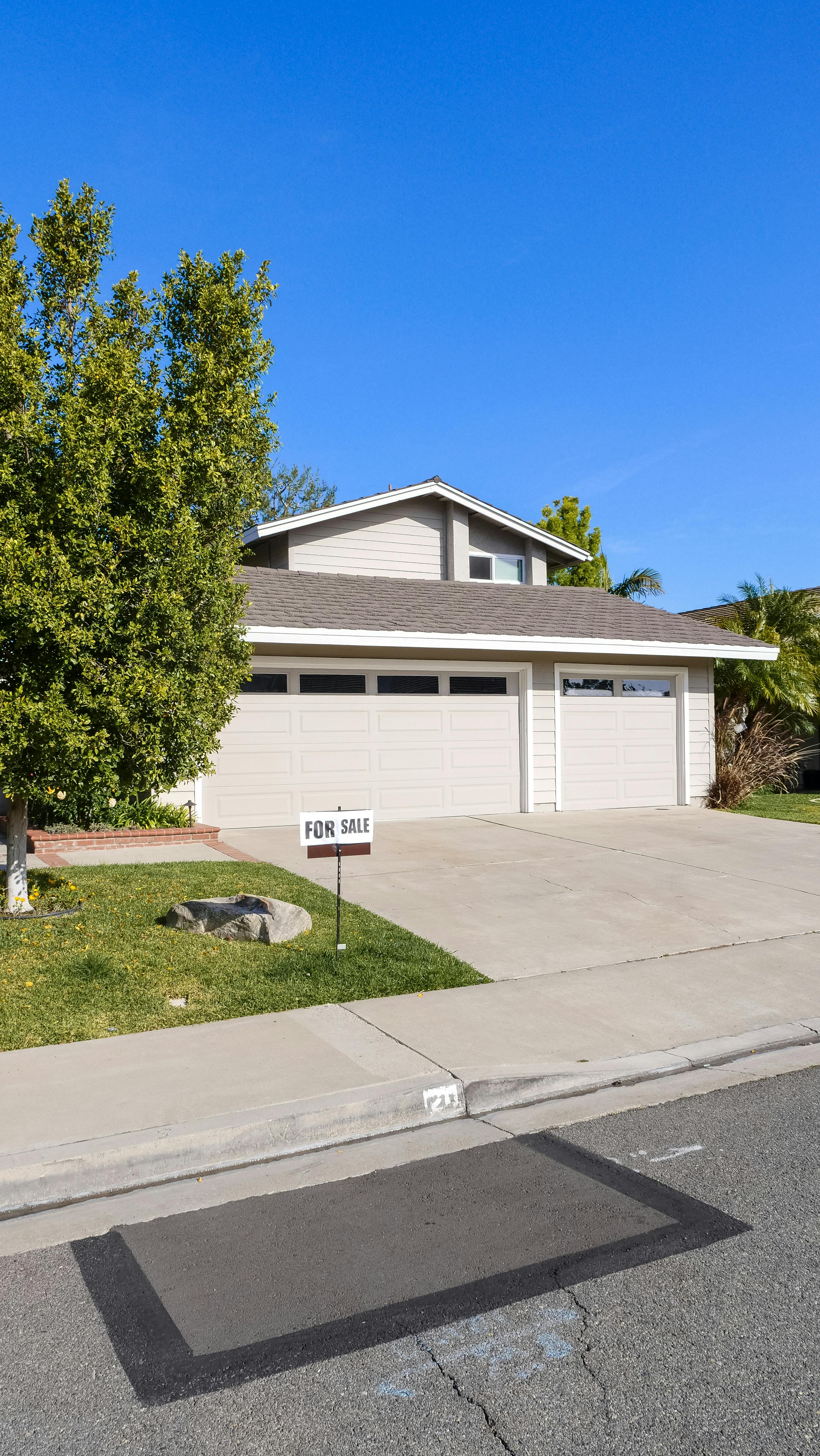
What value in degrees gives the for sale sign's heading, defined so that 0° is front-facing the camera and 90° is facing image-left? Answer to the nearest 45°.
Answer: approximately 0°

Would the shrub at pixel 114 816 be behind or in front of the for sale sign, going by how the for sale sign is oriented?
behind

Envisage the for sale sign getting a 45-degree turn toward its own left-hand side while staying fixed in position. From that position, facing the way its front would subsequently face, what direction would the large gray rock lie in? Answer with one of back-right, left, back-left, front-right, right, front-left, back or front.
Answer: back

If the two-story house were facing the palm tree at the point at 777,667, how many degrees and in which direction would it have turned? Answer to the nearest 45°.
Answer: approximately 135° to its left

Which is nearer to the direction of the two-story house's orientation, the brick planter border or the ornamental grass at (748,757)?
the brick planter border

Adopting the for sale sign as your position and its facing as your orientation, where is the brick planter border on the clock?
The brick planter border is roughly at 5 o'clock from the for sale sign.

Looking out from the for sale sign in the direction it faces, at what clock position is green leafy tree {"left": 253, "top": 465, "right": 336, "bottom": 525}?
The green leafy tree is roughly at 6 o'clock from the for sale sign.
